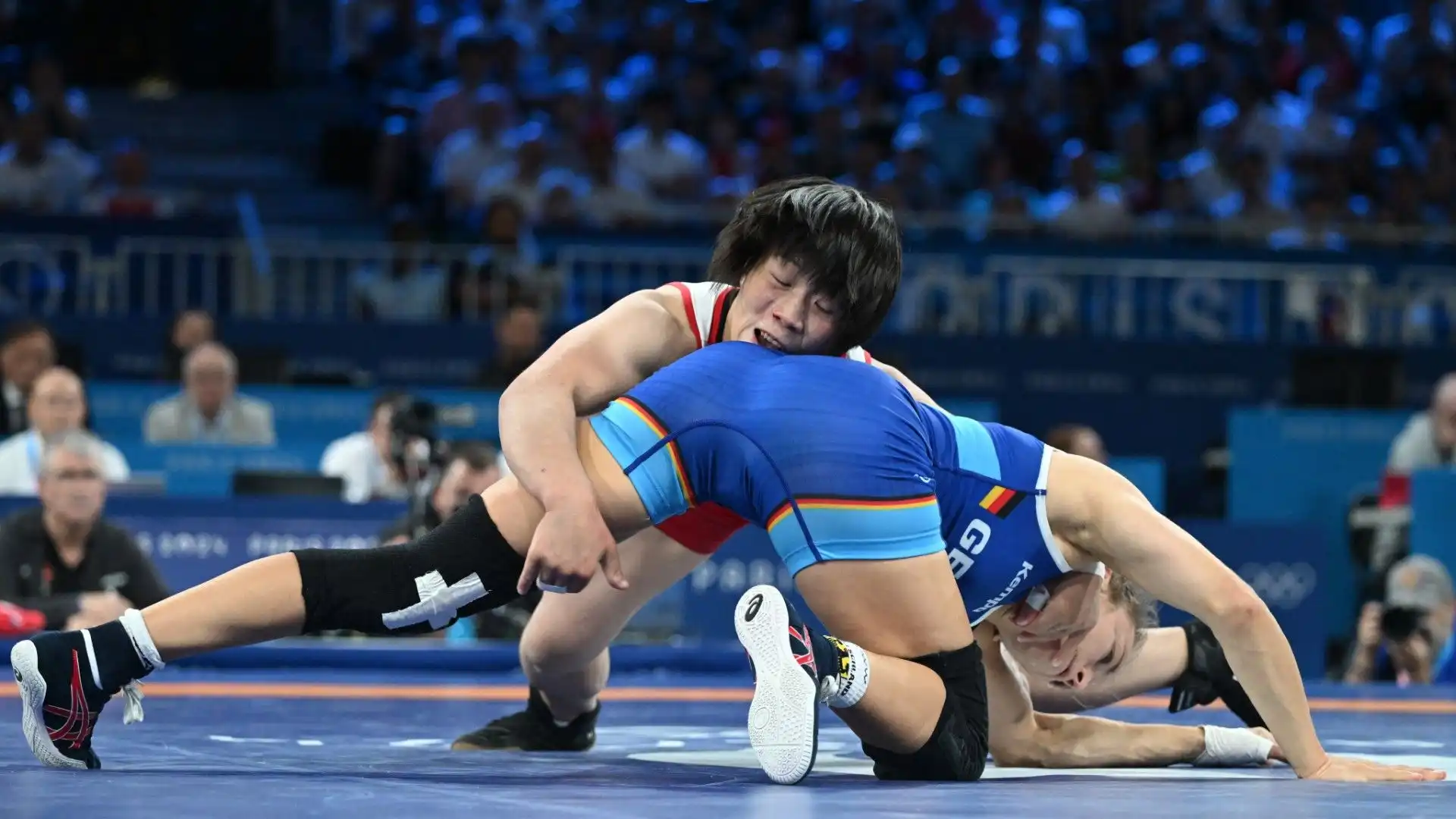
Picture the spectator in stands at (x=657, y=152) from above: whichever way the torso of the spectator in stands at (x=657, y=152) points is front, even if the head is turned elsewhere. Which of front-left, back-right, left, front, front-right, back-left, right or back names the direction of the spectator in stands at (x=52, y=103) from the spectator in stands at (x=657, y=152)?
right

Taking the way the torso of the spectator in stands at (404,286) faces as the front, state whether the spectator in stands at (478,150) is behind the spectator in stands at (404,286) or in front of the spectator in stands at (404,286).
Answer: behind

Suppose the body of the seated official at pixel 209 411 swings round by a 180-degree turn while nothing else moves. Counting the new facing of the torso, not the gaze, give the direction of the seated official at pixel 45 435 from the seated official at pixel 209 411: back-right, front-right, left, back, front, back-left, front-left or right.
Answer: back-left

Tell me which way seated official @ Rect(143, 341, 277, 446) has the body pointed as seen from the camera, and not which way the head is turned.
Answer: toward the camera

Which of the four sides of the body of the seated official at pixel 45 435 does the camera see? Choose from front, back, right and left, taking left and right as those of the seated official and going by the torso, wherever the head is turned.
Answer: front

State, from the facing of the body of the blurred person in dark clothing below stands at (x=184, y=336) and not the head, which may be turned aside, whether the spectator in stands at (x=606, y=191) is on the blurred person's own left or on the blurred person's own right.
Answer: on the blurred person's own left

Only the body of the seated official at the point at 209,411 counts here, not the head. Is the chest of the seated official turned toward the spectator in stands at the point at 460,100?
no

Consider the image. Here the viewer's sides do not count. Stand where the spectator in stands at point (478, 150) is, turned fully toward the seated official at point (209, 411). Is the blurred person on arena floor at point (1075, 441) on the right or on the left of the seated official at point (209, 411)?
left

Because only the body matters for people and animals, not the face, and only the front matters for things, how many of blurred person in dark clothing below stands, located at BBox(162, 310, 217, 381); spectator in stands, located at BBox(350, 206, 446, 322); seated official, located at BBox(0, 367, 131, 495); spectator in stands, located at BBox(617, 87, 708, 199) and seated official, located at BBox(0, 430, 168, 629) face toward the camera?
5

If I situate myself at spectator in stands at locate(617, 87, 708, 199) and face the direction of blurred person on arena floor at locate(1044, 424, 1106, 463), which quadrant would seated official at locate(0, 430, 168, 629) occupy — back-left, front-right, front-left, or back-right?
front-right

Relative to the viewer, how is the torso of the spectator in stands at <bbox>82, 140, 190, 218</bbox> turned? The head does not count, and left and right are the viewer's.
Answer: facing the viewer

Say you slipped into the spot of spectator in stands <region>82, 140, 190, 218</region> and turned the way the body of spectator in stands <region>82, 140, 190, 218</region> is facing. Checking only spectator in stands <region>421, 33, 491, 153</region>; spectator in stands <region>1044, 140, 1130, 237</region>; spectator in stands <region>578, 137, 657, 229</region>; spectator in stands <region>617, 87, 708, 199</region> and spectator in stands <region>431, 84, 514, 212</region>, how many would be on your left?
5

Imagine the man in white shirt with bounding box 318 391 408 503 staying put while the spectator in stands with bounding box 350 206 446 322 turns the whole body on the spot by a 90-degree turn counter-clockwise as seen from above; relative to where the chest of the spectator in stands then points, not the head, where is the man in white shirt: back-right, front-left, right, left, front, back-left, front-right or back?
right

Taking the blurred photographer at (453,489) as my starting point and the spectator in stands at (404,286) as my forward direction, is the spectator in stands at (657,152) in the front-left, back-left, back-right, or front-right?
front-right

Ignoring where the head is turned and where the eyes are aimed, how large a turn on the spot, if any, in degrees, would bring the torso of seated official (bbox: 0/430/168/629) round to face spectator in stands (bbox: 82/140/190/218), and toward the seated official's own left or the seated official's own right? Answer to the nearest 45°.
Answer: approximately 180°

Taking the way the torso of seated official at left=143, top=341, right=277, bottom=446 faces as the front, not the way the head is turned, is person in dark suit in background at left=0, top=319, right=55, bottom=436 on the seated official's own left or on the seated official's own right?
on the seated official's own right

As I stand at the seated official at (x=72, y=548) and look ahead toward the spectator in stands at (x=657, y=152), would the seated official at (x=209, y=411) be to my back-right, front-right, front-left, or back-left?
front-left

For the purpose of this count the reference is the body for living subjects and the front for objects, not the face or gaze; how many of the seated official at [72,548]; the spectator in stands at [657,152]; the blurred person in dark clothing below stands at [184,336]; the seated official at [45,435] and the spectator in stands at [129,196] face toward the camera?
5

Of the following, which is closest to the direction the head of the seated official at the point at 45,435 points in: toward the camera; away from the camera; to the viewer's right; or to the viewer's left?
toward the camera
